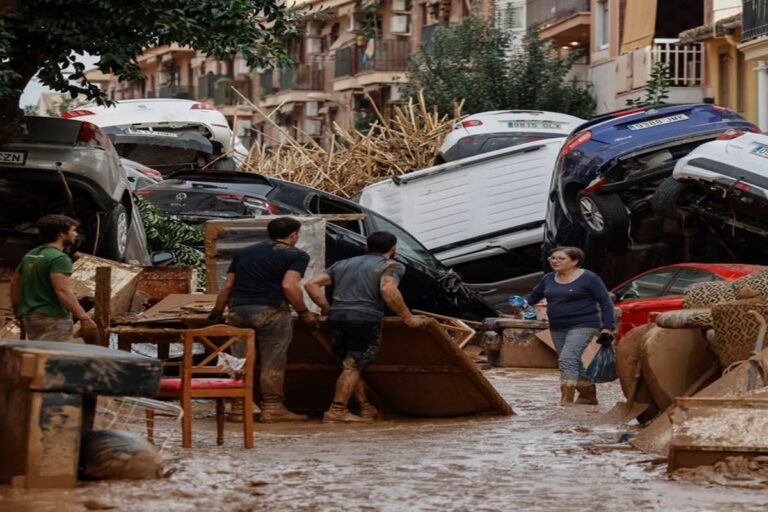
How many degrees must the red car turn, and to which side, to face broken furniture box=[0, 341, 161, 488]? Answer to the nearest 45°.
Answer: approximately 90° to its left

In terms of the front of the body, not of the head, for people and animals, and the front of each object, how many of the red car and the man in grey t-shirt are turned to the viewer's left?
1

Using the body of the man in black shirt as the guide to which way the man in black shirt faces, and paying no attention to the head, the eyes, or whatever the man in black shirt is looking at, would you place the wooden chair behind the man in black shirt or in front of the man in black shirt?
behind

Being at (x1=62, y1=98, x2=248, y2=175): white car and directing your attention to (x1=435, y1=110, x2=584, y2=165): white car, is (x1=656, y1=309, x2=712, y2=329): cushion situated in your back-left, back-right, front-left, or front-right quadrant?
front-right

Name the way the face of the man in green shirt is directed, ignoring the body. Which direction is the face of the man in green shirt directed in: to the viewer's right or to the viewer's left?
to the viewer's right

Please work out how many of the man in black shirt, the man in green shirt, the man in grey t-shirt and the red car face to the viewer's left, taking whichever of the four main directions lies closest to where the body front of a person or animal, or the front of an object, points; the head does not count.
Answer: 1

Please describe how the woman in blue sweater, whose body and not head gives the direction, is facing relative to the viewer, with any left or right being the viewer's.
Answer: facing the viewer and to the left of the viewer

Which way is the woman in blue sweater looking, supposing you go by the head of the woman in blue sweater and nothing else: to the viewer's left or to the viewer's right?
to the viewer's left

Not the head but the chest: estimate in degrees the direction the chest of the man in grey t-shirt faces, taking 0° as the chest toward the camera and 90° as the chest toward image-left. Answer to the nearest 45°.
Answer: approximately 225°

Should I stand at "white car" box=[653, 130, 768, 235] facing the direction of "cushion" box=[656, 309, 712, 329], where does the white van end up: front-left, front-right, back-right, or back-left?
back-right

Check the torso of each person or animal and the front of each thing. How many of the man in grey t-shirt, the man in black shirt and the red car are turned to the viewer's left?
1

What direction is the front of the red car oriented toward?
to the viewer's left

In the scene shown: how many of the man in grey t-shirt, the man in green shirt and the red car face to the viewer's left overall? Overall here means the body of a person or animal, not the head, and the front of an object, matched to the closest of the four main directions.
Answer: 1

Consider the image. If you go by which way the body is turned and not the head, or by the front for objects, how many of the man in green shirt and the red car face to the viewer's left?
1

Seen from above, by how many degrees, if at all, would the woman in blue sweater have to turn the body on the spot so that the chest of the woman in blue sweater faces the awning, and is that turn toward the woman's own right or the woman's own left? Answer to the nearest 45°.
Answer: approximately 135° to the woman's own right
